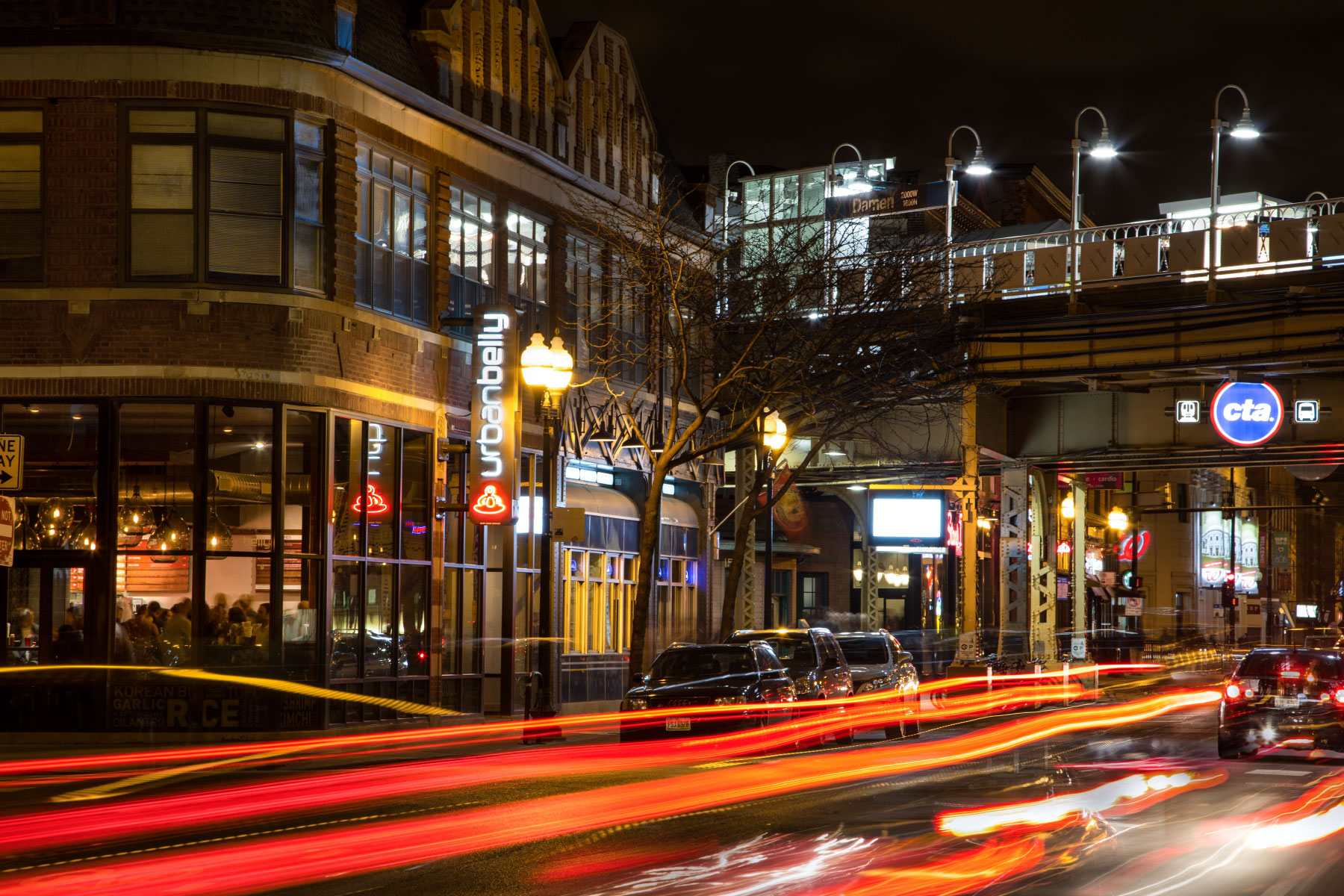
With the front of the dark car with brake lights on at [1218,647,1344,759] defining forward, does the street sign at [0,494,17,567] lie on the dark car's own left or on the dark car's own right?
on the dark car's own left

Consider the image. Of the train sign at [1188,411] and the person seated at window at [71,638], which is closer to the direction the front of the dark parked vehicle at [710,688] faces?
the person seated at window

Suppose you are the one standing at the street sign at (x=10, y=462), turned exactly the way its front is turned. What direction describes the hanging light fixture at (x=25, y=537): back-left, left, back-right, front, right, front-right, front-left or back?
back

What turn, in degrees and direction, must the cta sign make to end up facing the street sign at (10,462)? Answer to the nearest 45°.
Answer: approximately 45° to its right

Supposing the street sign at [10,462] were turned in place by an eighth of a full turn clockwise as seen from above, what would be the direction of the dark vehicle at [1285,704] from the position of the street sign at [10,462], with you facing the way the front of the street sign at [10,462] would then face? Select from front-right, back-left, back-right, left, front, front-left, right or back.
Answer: back-left

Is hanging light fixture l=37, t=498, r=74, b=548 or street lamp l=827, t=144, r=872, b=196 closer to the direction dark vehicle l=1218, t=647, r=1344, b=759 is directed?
the street lamp

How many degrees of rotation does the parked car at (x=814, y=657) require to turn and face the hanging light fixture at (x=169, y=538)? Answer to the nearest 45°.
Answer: approximately 45° to its right

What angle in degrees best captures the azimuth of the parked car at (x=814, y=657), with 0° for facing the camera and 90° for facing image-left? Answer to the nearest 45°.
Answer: approximately 45°

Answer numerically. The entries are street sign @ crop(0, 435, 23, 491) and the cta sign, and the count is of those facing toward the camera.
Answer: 2
